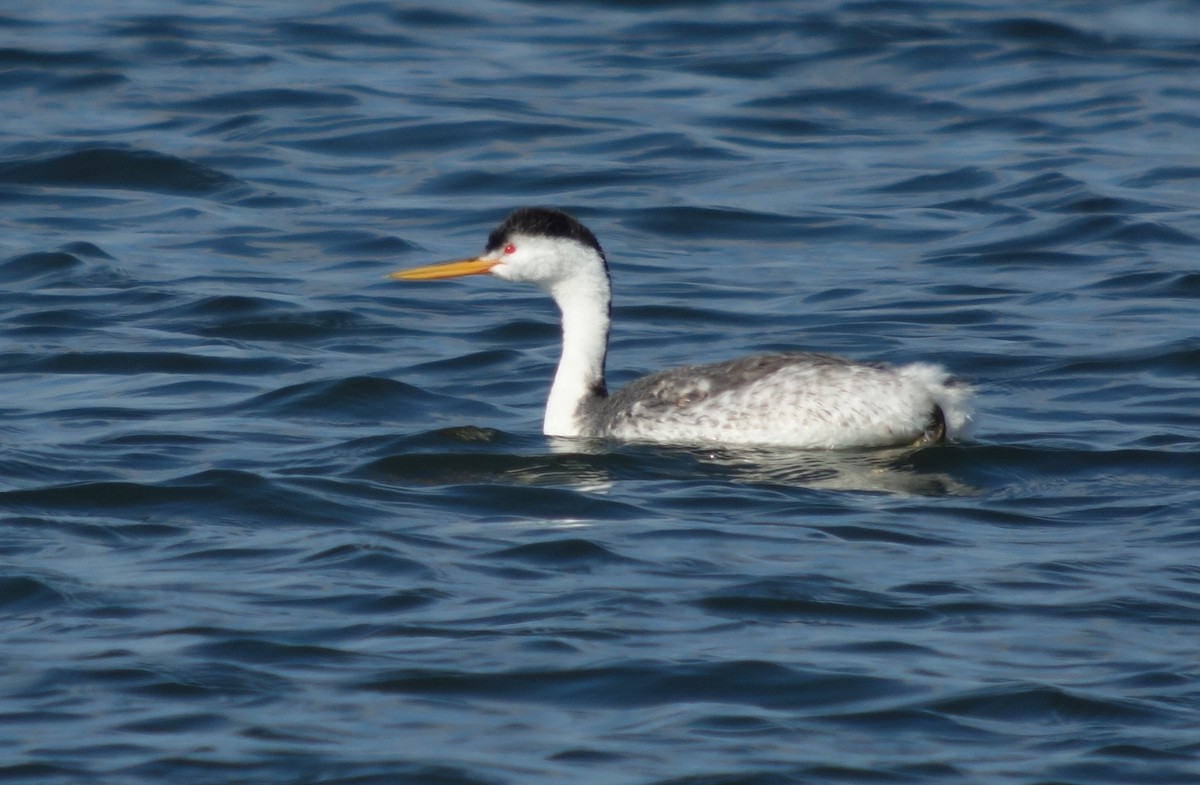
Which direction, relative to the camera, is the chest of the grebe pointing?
to the viewer's left
